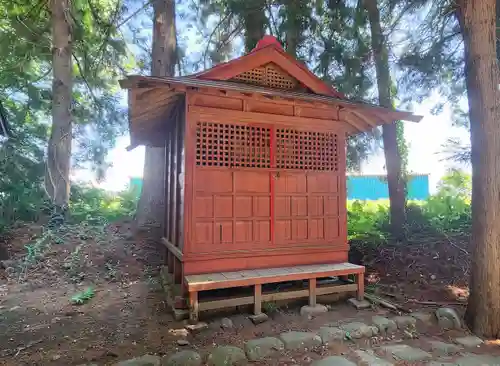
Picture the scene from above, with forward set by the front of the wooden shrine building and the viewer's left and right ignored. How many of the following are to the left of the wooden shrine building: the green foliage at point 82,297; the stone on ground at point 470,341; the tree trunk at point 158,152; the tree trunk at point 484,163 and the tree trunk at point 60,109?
2

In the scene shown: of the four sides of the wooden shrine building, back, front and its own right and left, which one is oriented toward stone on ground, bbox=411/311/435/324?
left

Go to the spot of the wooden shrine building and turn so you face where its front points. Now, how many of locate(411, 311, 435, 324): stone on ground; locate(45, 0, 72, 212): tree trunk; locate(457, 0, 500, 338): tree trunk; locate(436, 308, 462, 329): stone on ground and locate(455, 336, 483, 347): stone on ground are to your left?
4

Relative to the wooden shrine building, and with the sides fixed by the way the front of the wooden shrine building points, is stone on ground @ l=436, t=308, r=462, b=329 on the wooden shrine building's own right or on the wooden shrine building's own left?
on the wooden shrine building's own left

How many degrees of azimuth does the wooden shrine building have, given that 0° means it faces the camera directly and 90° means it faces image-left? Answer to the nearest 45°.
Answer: approximately 0°

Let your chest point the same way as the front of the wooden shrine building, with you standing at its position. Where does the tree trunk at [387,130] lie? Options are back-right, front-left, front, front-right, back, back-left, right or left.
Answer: back-left

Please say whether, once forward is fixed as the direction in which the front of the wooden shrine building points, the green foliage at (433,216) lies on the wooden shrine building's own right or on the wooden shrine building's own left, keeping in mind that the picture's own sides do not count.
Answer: on the wooden shrine building's own left

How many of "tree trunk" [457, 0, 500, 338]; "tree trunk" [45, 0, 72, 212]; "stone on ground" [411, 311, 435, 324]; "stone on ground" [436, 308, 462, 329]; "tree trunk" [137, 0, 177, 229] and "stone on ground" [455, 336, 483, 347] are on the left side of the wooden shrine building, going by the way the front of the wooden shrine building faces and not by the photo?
4

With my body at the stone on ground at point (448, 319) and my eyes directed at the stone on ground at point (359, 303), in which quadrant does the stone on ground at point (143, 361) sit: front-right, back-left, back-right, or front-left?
front-left

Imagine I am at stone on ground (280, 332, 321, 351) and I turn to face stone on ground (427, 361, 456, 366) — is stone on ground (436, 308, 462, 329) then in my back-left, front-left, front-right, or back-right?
front-left

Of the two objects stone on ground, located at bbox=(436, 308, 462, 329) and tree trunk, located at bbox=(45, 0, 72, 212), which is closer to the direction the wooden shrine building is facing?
the stone on ground

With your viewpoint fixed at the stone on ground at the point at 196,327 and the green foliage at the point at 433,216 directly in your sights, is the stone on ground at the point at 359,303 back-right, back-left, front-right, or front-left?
front-right

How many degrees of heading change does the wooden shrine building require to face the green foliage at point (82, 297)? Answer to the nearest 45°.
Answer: approximately 90° to its right

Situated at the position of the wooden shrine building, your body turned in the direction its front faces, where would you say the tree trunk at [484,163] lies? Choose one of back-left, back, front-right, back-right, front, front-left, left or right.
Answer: left
